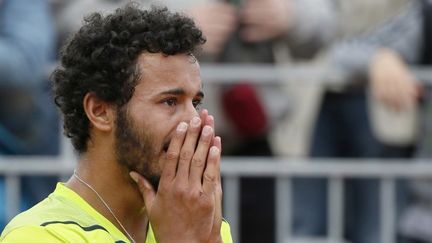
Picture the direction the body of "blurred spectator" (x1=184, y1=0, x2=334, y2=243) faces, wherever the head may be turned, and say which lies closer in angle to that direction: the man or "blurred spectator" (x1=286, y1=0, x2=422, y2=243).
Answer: the man

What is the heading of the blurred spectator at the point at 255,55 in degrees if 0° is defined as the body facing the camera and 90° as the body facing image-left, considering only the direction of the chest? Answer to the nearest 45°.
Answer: approximately 0°

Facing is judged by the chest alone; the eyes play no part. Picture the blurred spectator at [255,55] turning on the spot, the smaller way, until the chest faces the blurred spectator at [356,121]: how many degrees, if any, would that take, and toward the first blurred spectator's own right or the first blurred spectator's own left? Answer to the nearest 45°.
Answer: approximately 90° to the first blurred spectator's own left

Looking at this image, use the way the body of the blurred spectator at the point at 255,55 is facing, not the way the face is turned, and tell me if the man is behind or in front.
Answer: in front

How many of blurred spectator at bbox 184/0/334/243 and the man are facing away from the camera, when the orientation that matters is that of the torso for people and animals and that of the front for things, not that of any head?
0

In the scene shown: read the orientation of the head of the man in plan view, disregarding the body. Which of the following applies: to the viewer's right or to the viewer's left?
to the viewer's right

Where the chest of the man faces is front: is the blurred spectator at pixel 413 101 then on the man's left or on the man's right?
on the man's left

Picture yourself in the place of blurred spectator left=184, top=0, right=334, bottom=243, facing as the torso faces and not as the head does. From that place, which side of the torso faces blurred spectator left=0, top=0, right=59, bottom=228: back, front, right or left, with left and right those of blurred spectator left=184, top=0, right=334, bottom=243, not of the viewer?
right
